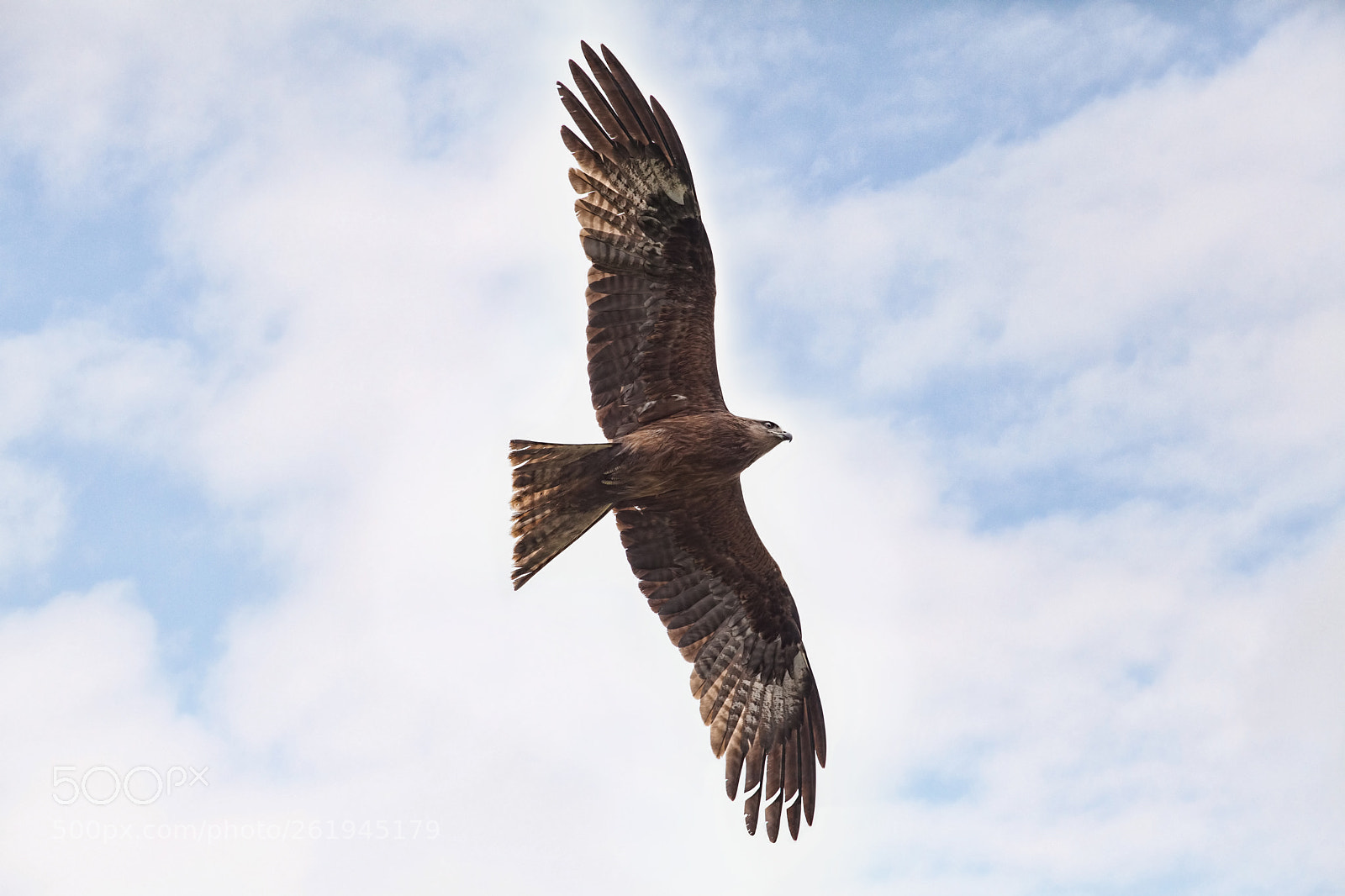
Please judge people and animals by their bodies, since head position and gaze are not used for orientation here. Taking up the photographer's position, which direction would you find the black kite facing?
facing to the right of the viewer
